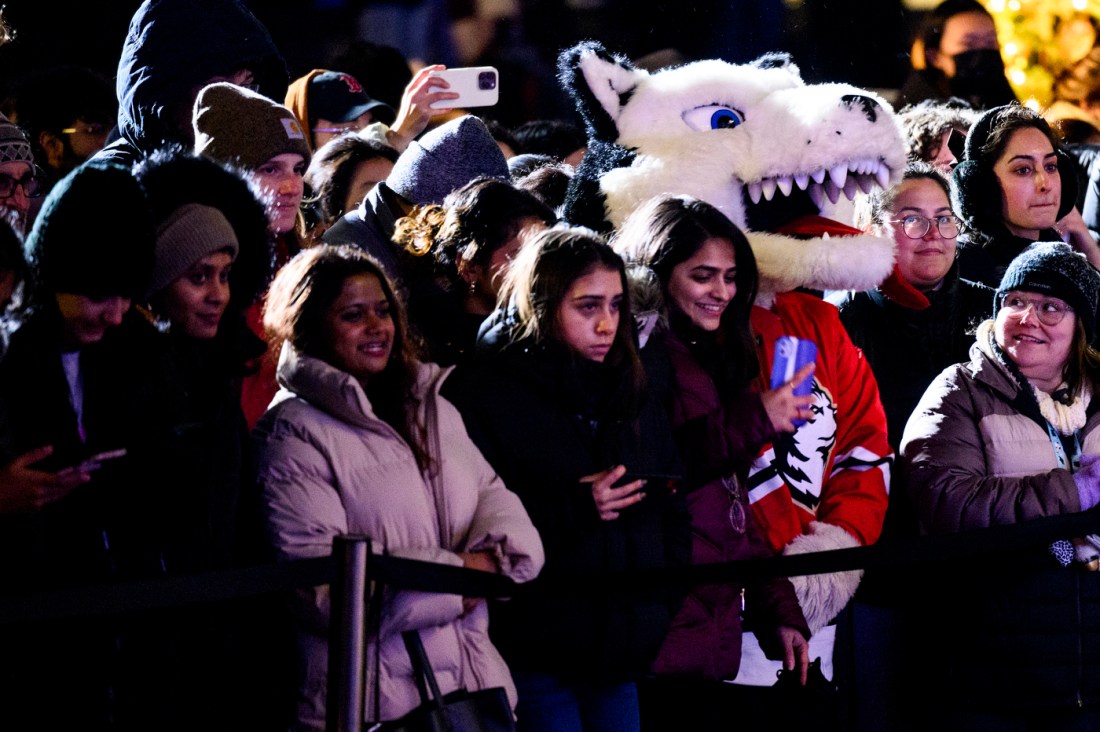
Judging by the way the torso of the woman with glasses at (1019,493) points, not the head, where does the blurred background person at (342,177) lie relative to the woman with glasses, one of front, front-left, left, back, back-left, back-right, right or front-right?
back-right

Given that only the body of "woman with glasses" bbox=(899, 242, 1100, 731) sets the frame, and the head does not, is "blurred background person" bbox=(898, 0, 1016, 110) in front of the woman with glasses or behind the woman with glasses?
behind

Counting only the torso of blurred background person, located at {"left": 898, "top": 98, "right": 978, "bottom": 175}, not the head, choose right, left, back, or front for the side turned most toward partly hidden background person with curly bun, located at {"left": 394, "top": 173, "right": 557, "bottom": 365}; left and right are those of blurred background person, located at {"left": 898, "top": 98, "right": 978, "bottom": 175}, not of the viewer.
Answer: right

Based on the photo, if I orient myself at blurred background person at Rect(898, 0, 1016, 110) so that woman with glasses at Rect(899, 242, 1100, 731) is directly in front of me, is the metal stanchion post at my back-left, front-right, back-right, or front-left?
front-right

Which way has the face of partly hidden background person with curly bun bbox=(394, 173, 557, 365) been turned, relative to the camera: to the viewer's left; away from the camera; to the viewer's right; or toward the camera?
to the viewer's right

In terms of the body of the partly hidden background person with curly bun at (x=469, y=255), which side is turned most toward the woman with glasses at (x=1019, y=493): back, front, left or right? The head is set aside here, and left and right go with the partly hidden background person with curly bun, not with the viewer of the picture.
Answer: front

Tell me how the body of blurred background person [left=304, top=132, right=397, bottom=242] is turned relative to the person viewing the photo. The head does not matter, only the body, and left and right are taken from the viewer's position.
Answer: facing the viewer and to the right of the viewer

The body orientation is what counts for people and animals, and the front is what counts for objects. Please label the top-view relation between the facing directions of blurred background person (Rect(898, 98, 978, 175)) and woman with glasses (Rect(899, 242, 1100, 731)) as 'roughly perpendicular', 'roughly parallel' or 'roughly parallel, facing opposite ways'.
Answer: roughly parallel

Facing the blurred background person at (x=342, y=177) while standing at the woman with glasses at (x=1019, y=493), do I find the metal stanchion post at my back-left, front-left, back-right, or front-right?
front-left

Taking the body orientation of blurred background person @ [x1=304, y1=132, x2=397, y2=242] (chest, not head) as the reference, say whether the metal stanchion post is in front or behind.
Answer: in front

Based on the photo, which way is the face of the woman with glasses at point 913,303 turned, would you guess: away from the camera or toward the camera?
toward the camera

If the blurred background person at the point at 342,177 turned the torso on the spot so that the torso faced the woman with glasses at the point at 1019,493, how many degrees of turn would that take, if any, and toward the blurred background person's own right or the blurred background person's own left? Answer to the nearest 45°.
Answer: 0° — they already face them

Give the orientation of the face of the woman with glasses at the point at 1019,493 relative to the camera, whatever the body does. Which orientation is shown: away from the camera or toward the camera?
toward the camera
